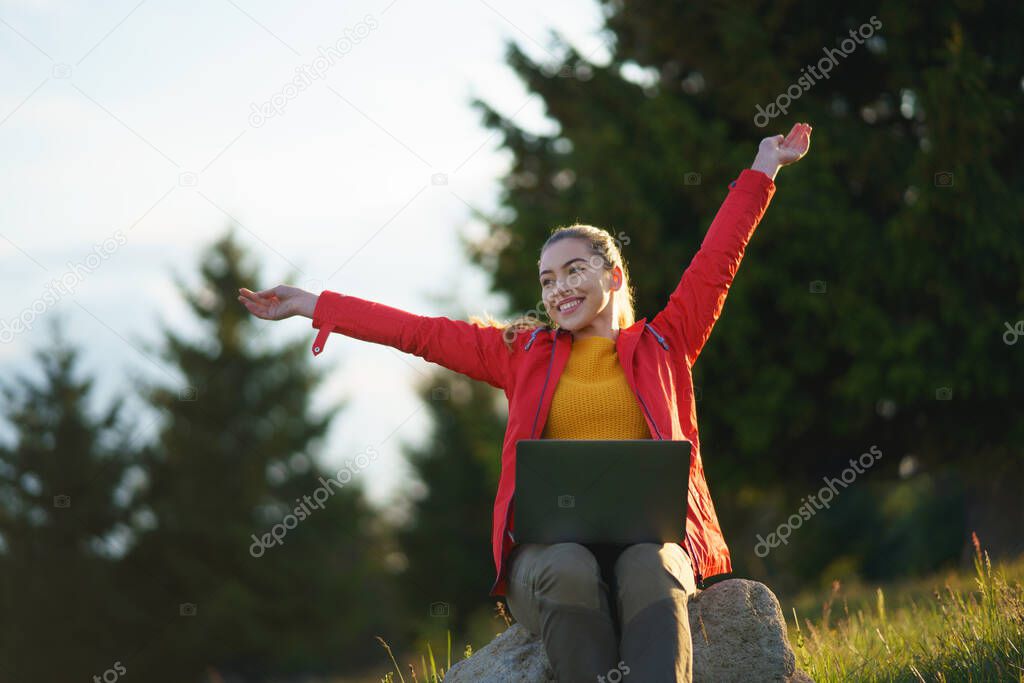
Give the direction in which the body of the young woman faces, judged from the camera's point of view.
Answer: toward the camera

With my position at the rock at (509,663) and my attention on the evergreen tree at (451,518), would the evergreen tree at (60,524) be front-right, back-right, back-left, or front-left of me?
front-left

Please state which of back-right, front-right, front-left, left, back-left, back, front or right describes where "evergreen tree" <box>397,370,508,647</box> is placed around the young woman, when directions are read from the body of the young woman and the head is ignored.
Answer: back

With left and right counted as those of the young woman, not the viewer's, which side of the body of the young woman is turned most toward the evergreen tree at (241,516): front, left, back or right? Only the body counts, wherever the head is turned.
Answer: back

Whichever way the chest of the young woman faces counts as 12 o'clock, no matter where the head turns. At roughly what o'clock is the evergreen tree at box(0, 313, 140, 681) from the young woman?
The evergreen tree is roughly at 5 o'clock from the young woman.

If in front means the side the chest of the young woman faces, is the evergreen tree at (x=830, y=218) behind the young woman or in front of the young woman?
behind
